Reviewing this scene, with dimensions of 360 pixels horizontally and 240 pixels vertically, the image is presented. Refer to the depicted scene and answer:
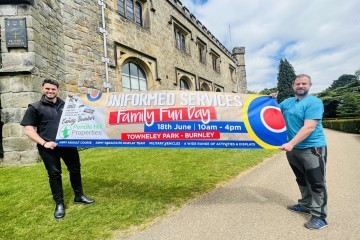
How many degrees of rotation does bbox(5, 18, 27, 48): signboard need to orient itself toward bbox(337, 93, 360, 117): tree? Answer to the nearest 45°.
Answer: approximately 90° to its left

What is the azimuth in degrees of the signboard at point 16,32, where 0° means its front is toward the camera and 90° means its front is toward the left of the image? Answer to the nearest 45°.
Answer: approximately 0°

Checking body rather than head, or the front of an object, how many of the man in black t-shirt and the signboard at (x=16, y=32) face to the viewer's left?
0

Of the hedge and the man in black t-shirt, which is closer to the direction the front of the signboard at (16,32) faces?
the man in black t-shirt

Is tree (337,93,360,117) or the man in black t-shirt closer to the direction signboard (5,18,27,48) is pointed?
the man in black t-shirt

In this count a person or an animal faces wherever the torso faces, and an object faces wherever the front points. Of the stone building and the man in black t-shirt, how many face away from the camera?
0

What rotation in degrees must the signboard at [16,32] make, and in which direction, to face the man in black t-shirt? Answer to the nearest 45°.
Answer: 0° — it already faces them
